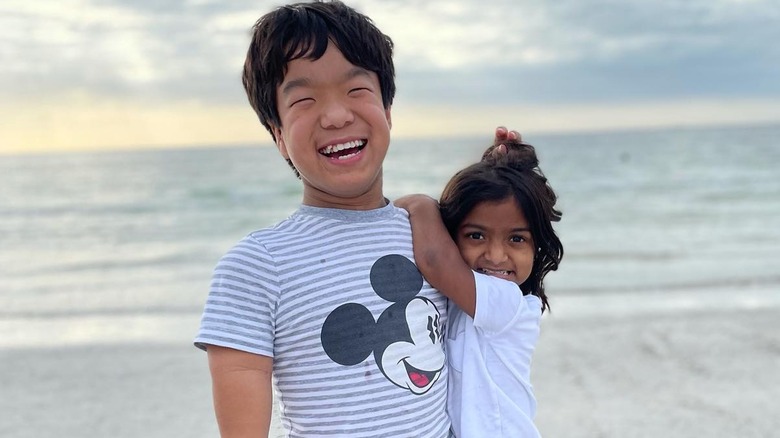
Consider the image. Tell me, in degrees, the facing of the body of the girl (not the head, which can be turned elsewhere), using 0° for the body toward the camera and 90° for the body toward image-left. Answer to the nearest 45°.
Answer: approximately 45°

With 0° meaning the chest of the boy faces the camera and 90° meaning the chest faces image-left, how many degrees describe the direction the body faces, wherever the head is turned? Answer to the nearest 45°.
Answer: approximately 315°
